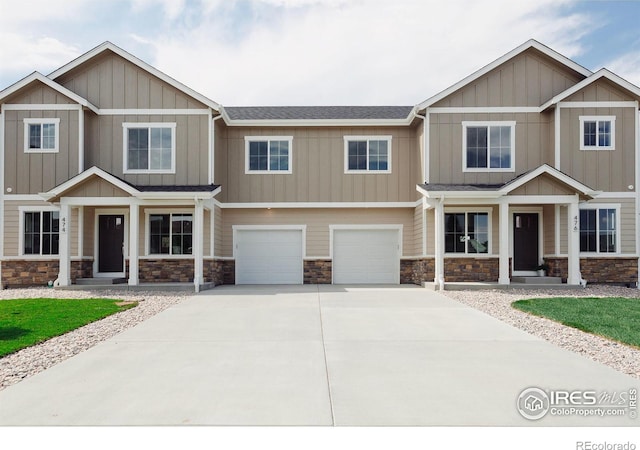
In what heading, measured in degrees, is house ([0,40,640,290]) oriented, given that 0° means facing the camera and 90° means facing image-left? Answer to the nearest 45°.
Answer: approximately 0°
